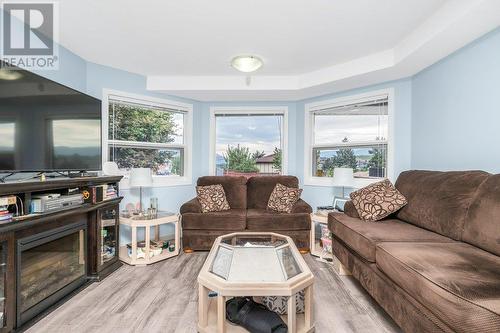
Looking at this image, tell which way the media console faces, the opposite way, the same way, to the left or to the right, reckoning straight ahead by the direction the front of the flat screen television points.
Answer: the same way

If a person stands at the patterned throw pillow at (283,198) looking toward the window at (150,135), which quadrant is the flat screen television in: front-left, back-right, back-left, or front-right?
front-left

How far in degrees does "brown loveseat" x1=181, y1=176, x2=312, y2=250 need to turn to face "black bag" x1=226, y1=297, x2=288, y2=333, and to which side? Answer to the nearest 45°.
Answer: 0° — it already faces it

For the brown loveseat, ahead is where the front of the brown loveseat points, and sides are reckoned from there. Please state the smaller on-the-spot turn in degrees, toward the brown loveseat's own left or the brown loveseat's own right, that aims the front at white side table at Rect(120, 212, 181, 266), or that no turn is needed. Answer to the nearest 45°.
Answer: approximately 90° to the brown loveseat's own right

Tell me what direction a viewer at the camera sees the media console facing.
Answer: facing the viewer and to the right of the viewer

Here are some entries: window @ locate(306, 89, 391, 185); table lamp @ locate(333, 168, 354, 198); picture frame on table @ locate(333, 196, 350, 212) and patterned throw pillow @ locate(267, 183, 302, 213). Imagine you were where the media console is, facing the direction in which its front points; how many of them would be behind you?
0

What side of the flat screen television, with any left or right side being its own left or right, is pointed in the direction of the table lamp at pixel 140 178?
left

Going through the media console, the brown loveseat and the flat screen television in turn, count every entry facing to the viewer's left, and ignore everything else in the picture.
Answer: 0

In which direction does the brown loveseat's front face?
toward the camera

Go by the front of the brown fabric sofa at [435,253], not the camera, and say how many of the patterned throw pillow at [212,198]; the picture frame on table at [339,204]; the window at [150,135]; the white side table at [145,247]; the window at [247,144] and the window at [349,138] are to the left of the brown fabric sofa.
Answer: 0

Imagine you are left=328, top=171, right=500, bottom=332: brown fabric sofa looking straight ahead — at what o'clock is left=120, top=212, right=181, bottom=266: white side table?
The white side table is roughly at 1 o'clock from the brown fabric sofa.

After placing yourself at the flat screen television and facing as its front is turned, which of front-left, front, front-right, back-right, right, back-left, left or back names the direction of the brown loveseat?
front-left

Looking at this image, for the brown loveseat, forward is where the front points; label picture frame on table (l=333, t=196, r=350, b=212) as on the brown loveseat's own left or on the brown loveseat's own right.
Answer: on the brown loveseat's own left

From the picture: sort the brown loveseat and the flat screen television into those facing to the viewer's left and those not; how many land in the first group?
0

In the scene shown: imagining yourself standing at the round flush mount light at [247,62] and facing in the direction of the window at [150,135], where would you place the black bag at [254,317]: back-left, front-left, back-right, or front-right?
back-left

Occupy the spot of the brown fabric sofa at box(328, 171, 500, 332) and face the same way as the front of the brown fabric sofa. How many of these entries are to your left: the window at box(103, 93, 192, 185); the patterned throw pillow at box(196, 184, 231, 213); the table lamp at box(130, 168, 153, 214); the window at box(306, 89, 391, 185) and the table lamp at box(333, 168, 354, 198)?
0

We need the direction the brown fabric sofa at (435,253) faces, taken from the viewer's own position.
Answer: facing the viewer and to the left of the viewer

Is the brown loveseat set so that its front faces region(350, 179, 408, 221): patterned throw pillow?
no

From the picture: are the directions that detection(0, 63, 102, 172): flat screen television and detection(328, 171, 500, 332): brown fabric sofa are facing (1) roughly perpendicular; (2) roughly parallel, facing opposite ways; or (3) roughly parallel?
roughly parallel, facing opposite ways

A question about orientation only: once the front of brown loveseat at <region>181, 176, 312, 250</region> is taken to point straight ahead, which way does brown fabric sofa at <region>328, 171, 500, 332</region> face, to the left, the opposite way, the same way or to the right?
to the right

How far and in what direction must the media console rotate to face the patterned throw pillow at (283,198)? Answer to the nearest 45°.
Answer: approximately 45° to its left

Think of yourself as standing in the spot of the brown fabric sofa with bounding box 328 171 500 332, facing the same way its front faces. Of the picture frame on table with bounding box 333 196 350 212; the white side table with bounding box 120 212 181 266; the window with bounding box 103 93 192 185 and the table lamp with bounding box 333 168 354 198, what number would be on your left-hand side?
0

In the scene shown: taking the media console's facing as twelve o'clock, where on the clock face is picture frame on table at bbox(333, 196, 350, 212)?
The picture frame on table is roughly at 11 o'clock from the media console.
